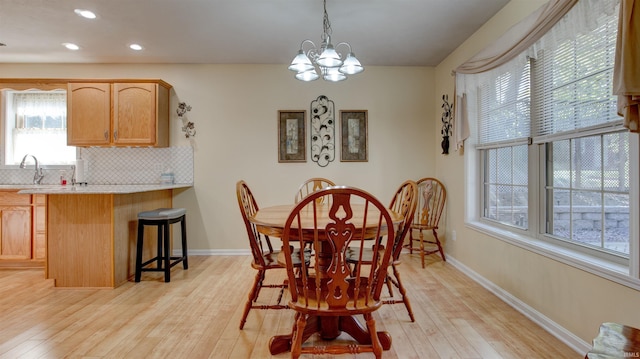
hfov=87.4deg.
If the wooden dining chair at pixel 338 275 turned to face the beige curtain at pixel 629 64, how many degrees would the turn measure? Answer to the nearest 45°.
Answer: approximately 90° to its right

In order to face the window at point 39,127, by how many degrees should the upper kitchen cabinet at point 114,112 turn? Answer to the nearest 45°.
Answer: approximately 135° to its right

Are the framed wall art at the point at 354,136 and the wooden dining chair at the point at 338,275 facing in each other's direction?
yes

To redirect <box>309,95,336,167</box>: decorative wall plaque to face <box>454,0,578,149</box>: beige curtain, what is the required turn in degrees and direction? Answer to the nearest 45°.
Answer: approximately 45° to its left

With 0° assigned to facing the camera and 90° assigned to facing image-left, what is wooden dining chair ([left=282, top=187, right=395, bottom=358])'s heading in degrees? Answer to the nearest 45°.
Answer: approximately 180°

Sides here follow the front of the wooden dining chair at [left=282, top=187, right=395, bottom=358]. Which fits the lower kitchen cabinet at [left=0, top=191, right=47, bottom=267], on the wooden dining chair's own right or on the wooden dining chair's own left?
on the wooden dining chair's own left

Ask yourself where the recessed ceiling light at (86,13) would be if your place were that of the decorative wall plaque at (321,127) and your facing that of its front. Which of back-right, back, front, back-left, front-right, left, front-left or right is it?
front-right

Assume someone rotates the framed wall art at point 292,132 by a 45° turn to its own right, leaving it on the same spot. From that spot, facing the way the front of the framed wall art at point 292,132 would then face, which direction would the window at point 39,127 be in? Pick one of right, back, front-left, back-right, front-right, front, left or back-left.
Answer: front-right

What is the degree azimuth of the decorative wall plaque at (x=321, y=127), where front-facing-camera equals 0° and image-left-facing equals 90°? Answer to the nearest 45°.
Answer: approximately 0°

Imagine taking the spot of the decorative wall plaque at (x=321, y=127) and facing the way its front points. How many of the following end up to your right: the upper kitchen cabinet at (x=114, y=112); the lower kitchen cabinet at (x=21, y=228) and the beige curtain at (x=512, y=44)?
2
